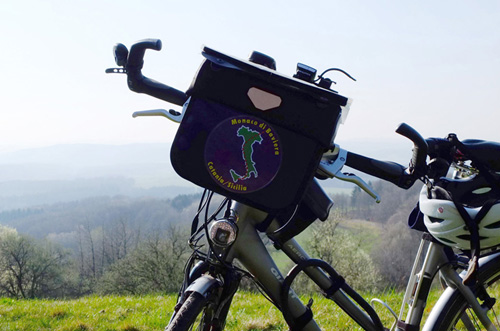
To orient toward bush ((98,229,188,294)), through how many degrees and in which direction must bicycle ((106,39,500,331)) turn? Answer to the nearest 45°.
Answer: approximately 135° to its right

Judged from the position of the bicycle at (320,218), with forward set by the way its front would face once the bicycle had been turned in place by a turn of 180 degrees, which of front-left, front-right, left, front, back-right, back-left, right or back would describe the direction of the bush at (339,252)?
front-left

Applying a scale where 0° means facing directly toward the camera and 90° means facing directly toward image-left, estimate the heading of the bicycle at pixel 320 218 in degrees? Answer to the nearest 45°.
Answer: approximately 45°
